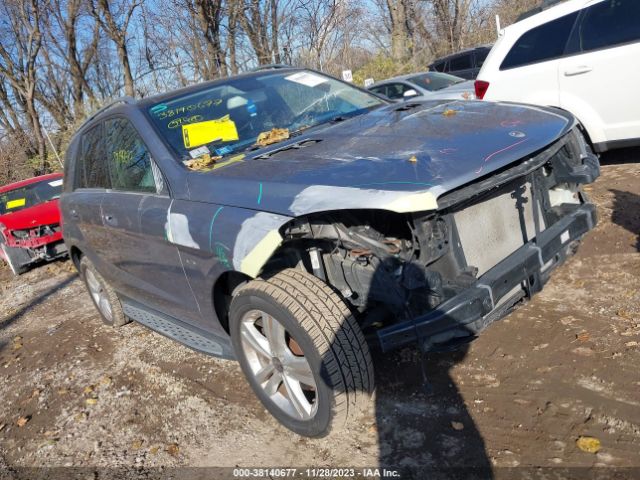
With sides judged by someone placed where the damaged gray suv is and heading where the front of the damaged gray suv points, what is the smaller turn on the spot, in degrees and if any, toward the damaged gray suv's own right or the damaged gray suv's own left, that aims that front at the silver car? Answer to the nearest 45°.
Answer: approximately 135° to the damaged gray suv's own left

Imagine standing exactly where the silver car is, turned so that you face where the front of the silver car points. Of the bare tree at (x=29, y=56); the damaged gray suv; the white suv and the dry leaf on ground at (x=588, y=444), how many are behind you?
1

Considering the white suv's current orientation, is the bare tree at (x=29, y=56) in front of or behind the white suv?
behind

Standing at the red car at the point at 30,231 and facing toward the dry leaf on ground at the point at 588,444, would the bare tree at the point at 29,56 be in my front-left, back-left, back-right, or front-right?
back-left

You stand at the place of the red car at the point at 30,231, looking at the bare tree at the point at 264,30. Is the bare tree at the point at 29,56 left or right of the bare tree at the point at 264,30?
left

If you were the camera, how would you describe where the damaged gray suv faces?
facing the viewer and to the right of the viewer

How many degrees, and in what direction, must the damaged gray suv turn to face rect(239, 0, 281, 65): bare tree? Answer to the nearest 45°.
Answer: approximately 135° to its left

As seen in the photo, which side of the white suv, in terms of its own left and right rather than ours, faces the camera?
right

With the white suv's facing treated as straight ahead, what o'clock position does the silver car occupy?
The silver car is roughly at 8 o'clock from the white suv.

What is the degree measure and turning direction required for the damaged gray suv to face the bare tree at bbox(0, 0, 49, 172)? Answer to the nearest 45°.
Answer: approximately 180°
